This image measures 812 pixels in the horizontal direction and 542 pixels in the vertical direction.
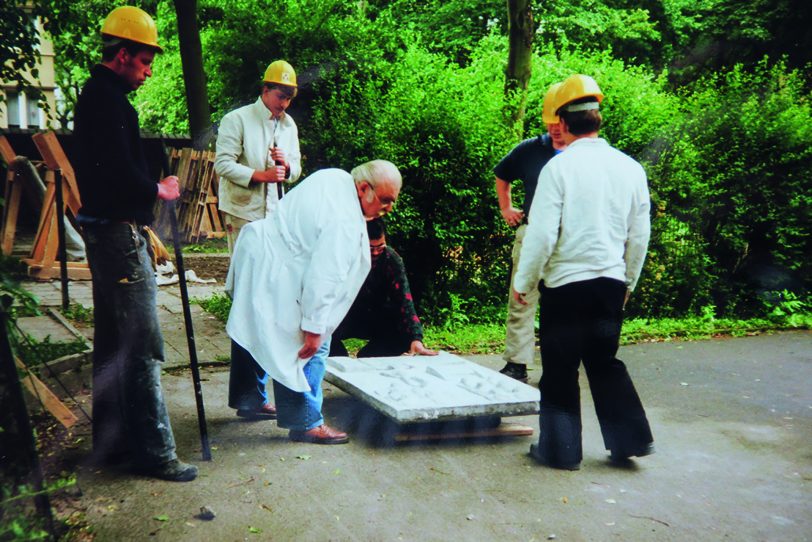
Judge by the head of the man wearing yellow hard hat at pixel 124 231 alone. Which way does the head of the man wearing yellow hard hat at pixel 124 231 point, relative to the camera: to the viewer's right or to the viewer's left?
to the viewer's right

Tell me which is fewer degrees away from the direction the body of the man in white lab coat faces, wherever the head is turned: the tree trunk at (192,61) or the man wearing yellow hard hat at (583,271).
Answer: the man wearing yellow hard hat

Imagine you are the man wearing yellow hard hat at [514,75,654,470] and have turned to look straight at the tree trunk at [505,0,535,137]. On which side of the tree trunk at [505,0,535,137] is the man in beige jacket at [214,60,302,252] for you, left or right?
left

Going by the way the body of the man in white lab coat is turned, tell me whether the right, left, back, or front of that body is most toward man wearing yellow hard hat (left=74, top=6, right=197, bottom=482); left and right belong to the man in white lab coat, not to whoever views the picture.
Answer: back

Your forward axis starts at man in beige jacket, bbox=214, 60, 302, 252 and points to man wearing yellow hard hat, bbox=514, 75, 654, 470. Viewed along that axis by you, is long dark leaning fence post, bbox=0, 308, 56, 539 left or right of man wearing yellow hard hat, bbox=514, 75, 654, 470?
right

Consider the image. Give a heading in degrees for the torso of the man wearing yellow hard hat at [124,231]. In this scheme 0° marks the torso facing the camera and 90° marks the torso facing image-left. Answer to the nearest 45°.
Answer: approximately 270°

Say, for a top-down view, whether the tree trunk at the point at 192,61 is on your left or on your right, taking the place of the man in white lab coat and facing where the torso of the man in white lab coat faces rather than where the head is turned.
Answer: on your left

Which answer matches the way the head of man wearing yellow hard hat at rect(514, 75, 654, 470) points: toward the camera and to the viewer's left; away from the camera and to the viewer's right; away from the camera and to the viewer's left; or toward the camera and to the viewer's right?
away from the camera and to the viewer's left

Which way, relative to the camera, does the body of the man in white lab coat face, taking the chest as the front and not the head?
to the viewer's right

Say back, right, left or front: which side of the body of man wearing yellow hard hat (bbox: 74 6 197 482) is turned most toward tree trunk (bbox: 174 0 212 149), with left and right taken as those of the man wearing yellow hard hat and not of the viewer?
left

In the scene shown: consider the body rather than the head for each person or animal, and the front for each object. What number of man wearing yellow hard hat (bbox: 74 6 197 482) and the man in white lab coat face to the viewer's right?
2

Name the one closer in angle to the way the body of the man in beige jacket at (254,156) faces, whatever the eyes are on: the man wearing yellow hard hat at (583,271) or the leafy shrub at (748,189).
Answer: the man wearing yellow hard hat

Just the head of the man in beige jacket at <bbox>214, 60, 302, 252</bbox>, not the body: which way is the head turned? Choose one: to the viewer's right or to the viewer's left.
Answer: to the viewer's right
